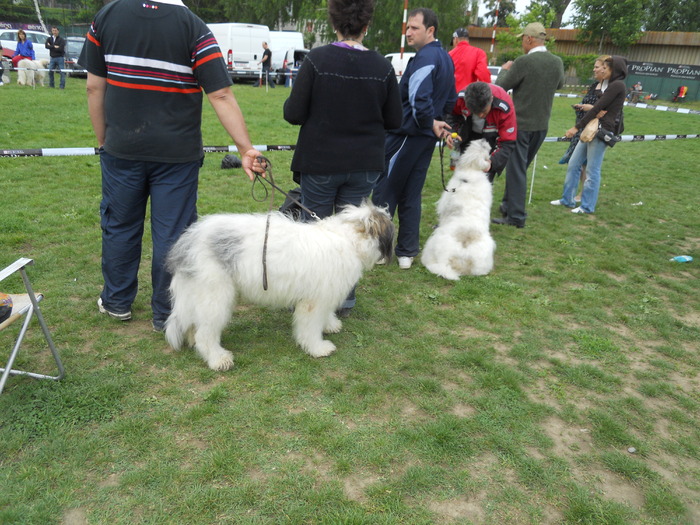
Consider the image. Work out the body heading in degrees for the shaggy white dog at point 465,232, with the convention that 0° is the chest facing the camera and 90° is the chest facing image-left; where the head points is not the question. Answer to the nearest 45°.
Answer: approximately 180°

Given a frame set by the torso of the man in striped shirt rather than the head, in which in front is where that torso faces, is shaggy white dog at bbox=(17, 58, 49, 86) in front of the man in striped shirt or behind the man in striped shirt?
in front

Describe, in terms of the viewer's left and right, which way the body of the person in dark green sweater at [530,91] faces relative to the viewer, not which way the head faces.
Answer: facing away from the viewer and to the left of the viewer

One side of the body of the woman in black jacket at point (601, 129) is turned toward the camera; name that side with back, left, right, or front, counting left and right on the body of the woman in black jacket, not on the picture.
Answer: left

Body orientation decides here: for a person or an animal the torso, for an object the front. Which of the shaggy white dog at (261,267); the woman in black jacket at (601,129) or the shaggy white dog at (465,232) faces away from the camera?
the shaggy white dog at (465,232)

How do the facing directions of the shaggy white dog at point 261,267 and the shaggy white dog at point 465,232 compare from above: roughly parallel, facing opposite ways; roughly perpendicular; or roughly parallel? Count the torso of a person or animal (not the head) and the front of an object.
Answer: roughly perpendicular

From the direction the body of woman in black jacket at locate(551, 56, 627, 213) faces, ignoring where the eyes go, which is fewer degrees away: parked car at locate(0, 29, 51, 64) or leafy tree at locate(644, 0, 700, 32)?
the parked car

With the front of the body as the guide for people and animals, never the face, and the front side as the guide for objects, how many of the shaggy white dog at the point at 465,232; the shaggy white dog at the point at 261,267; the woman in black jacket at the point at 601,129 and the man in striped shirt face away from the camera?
2

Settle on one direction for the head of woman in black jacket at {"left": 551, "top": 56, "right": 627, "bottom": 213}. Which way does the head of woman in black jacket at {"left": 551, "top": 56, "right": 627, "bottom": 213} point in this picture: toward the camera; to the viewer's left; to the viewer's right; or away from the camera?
to the viewer's left

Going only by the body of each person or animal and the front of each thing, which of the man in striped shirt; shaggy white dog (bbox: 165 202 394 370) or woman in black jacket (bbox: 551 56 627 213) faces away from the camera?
the man in striped shirt

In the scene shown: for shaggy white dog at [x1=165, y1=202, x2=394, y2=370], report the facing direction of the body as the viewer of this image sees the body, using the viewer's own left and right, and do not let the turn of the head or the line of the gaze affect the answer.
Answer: facing to the right of the viewer

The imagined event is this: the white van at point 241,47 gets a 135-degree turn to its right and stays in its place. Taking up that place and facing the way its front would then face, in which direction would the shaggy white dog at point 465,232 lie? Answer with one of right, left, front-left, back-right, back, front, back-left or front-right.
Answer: right

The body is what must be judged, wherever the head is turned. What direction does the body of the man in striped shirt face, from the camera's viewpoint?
away from the camera
